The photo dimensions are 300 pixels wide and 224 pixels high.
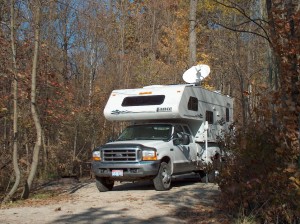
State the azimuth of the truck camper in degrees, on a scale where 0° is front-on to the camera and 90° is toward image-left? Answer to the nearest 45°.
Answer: approximately 45°
